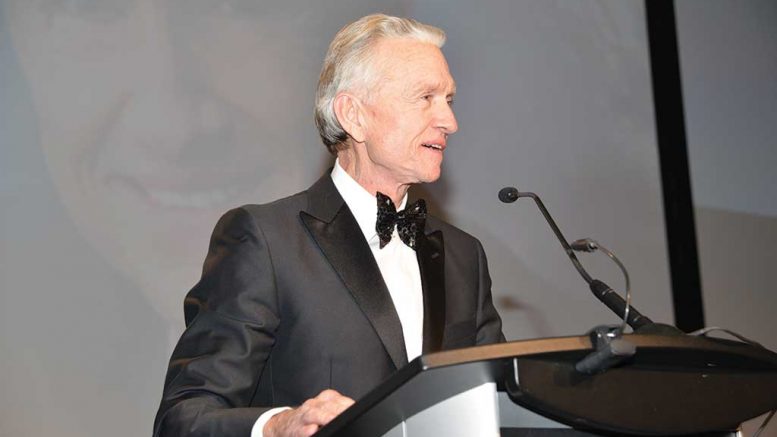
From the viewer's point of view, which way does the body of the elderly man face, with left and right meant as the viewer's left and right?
facing the viewer and to the right of the viewer

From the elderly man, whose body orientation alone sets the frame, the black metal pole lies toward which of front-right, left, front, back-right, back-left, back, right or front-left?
left
